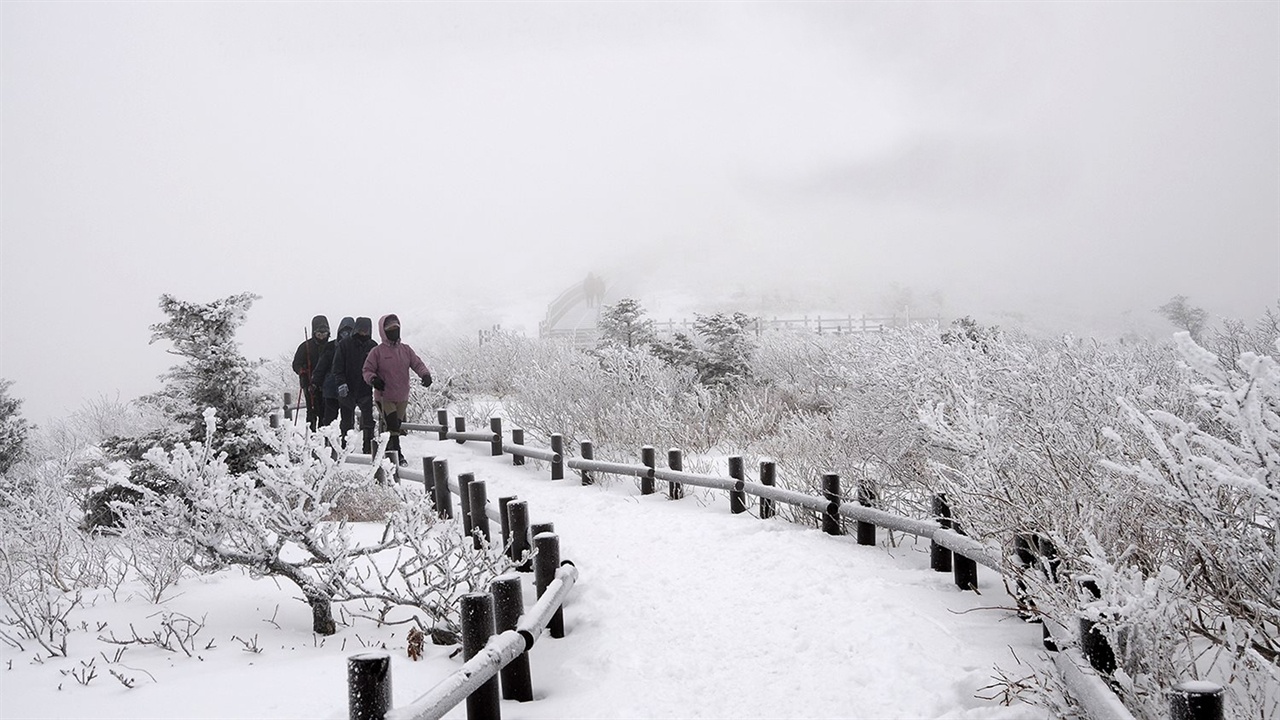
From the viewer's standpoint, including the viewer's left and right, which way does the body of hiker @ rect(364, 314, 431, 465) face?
facing the viewer and to the right of the viewer

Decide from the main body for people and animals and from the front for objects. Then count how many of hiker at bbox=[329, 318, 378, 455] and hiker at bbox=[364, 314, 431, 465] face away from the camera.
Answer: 0

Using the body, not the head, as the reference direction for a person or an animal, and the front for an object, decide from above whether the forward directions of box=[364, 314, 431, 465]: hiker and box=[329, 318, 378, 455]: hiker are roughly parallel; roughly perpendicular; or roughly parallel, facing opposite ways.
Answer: roughly parallel

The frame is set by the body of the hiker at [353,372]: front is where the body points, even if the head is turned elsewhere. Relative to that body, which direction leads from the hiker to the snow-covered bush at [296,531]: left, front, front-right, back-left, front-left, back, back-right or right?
front-right

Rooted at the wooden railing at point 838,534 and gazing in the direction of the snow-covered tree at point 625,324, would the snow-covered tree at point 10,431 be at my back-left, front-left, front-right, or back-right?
front-left

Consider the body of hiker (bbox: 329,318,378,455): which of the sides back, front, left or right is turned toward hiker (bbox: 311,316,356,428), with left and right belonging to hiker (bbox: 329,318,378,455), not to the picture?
back
